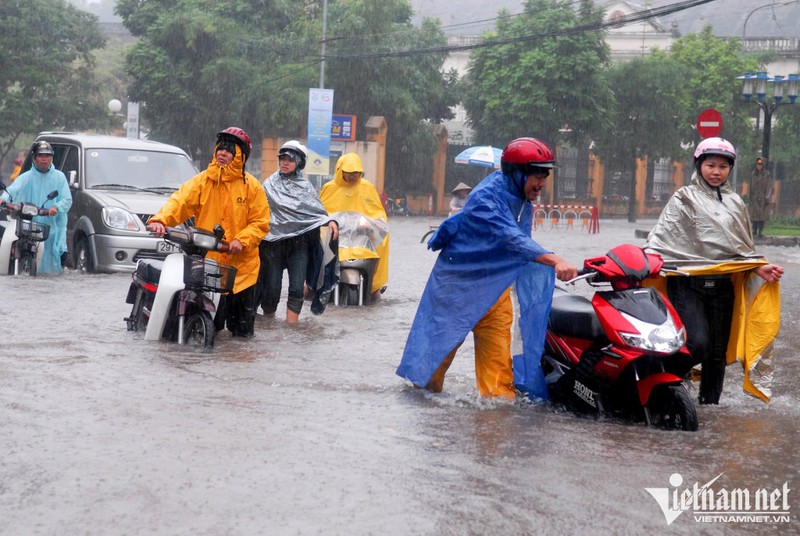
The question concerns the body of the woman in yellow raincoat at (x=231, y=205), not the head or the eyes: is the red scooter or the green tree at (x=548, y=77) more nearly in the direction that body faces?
the red scooter

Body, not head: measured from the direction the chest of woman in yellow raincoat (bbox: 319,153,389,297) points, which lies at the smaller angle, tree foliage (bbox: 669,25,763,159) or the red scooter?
the red scooter

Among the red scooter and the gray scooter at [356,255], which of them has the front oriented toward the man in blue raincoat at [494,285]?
the gray scooter

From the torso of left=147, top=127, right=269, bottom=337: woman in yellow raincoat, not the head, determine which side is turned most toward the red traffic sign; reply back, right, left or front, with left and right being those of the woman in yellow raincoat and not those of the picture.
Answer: back

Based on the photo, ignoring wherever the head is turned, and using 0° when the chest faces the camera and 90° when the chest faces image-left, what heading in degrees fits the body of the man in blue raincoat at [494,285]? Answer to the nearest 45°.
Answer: approximately 270°

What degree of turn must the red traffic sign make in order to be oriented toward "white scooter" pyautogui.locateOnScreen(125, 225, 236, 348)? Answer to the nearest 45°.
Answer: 0° — it already faces it

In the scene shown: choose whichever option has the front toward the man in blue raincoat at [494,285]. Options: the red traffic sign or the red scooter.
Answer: the red traffic sign

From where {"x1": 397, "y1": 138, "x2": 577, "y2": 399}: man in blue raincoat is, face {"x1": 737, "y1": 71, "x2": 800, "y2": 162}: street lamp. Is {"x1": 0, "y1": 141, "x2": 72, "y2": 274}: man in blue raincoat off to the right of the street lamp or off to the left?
left
